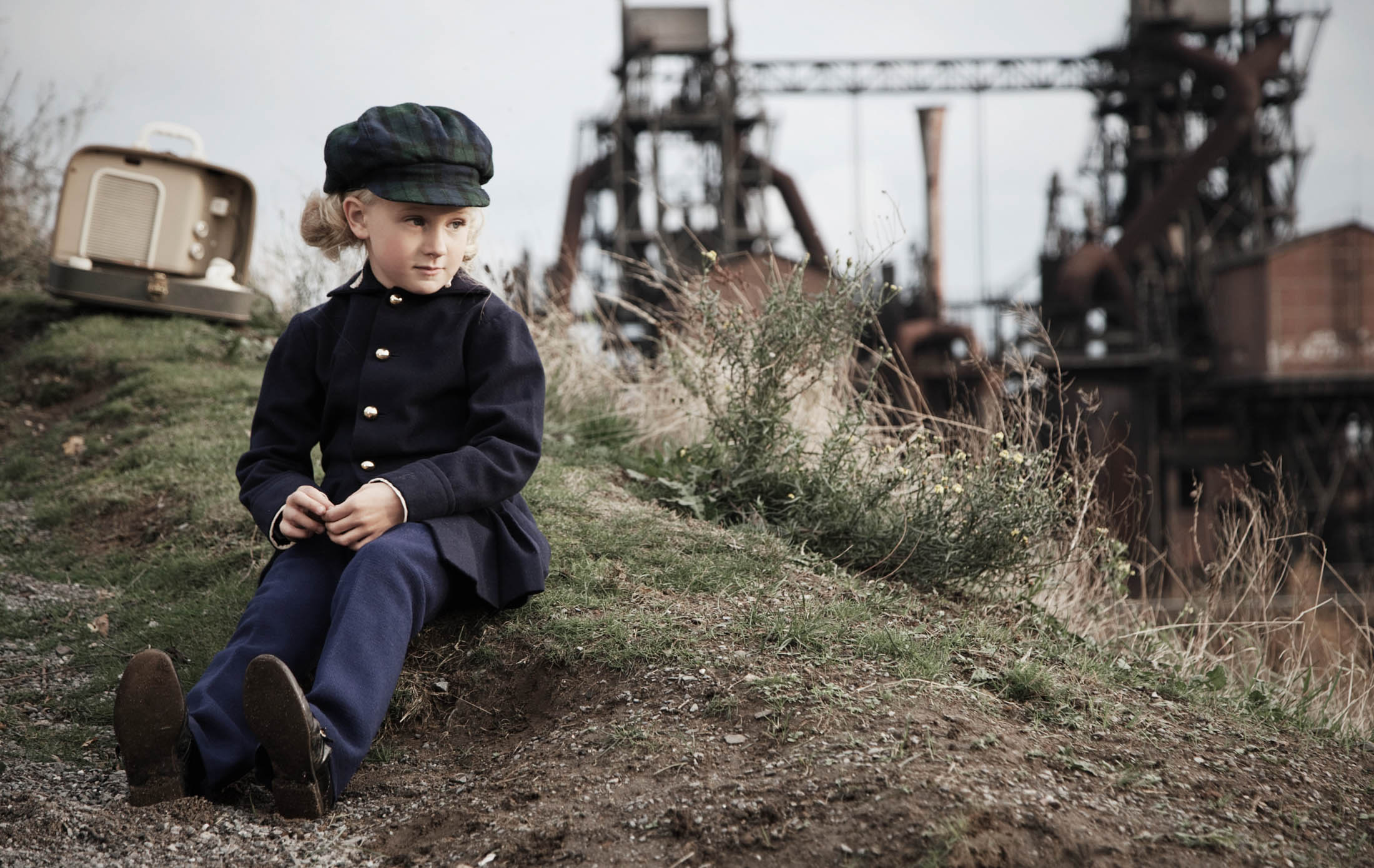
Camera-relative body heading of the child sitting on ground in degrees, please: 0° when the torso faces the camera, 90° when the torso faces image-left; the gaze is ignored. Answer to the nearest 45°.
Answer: approximately 45°

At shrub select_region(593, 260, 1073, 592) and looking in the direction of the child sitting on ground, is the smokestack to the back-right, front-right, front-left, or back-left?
back-right

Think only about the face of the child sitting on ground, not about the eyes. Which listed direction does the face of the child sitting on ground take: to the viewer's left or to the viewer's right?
to the viewer's right

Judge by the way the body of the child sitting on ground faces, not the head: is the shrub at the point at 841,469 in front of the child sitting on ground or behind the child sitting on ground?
behind

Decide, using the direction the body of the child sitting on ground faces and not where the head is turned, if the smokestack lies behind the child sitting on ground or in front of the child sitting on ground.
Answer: behind

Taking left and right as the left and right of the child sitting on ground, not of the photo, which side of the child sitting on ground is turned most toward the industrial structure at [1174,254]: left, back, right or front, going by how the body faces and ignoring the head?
back
